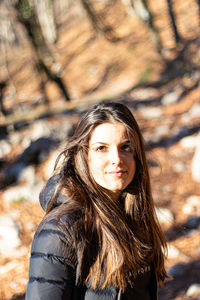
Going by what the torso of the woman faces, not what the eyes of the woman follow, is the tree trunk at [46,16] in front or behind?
behind

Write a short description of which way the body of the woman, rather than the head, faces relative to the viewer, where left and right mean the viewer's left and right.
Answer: facing the viewer and to the right of the viewer

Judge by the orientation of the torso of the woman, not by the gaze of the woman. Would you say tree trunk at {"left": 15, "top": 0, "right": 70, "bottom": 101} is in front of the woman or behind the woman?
behind

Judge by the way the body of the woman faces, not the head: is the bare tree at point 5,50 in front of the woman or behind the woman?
behind
